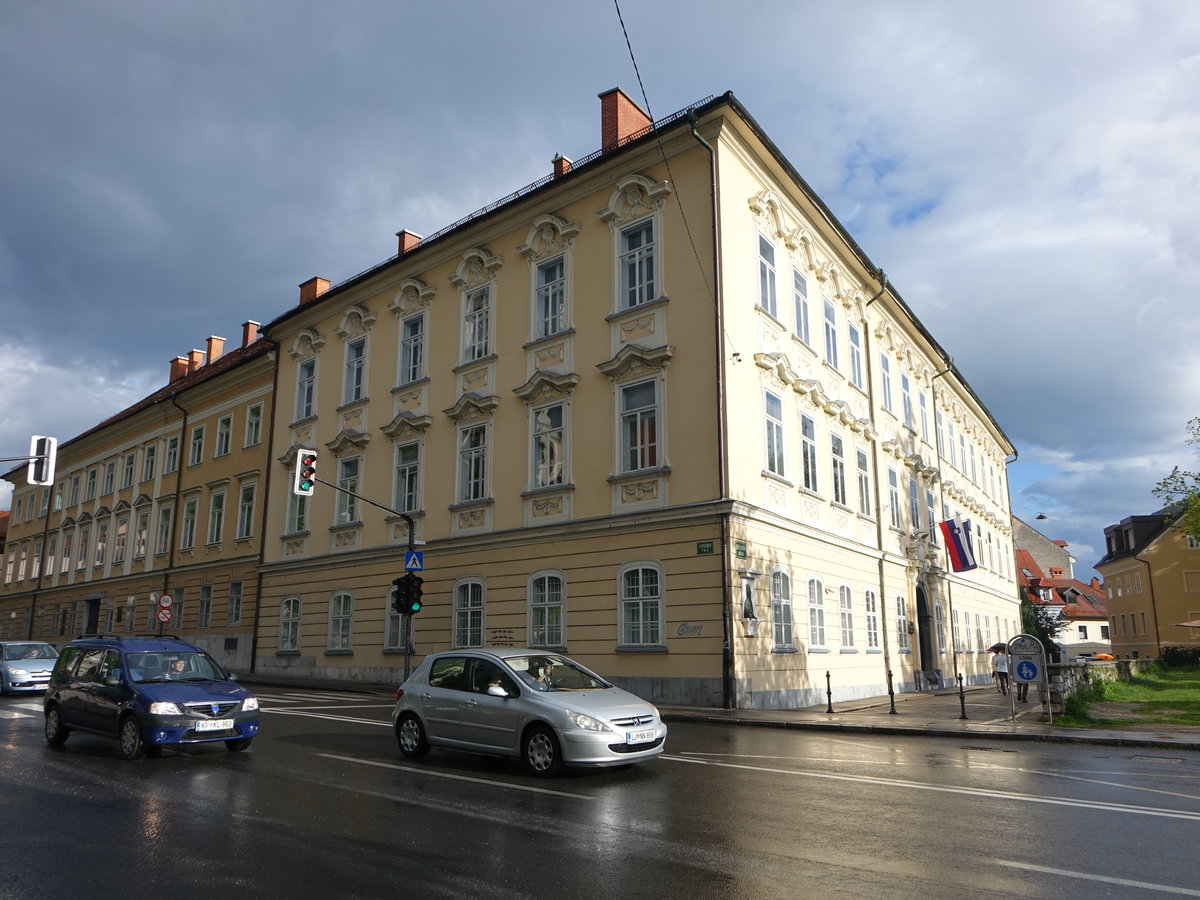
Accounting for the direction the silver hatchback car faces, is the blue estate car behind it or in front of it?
behind

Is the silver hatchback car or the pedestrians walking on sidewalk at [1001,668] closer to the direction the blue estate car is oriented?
the silver hatchback car

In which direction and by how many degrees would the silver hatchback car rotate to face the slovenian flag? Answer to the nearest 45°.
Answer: approximately 90° to its left

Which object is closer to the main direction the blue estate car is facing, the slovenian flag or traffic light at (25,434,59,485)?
the slovenian flag

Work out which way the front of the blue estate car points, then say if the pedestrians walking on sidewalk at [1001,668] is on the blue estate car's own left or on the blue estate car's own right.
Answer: on the blue estate car's own left

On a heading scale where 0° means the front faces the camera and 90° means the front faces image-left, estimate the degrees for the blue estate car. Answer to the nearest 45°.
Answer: approximately 315°

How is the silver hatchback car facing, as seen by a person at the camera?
facing the viewer and to the right of the viewer

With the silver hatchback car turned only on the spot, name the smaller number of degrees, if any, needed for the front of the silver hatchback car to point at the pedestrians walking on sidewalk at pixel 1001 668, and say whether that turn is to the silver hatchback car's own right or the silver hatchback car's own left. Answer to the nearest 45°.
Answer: approximately 90° to the silver hatchback car's own left

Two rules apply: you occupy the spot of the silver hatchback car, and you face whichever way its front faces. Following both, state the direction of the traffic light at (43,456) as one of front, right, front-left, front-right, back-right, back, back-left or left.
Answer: back

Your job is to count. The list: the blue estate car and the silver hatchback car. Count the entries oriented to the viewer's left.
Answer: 0
